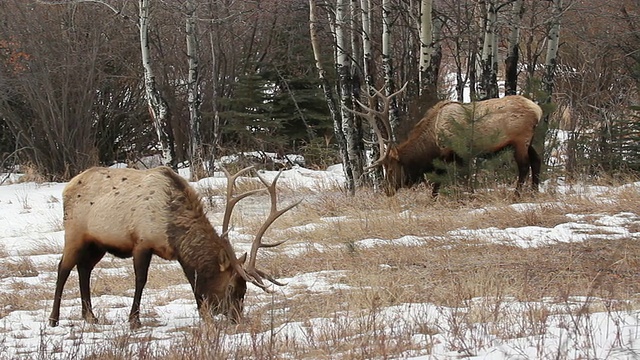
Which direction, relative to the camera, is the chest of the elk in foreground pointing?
to the viewer's right

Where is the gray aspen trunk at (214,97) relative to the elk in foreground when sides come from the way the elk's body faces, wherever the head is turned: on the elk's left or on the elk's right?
on the elk's left

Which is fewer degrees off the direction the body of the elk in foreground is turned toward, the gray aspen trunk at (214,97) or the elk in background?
the elk in background

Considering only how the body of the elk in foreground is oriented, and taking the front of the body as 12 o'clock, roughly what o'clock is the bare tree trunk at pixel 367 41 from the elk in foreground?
The bare tree trunk is roughly at 10 o'clock from the elk in foreground.

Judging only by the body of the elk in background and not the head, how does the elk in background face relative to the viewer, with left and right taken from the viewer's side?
facing to the left of the viewer

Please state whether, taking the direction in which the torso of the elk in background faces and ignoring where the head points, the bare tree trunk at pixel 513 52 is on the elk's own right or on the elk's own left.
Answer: on the elk's own right

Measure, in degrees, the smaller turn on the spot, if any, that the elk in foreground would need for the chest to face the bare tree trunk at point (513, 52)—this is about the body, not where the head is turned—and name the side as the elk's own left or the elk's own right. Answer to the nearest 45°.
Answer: approximately 45° to the elk's own left

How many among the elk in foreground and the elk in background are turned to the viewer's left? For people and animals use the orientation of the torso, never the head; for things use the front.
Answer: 1
